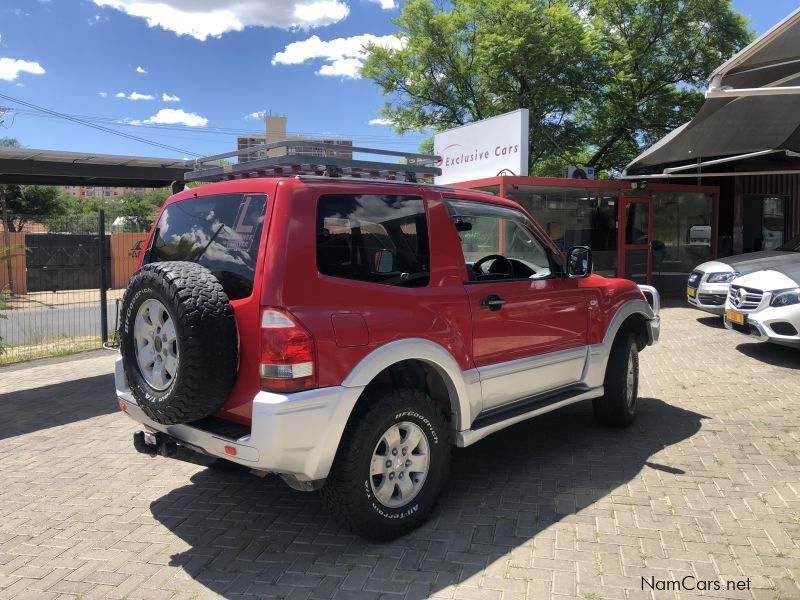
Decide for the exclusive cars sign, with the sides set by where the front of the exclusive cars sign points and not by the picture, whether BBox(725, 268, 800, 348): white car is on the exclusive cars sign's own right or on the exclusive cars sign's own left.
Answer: on the exclusive cars sign's own left

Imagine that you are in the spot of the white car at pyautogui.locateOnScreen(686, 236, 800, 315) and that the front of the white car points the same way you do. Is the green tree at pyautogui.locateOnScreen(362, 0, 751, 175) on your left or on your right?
on your right

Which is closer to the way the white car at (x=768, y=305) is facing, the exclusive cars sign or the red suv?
the red suv

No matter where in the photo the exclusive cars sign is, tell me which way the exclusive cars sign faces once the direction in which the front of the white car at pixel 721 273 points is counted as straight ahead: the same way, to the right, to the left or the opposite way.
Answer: the same way

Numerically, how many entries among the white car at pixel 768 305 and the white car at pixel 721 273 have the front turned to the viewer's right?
0

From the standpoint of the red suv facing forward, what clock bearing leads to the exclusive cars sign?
The exclusive cars sign is roughly at 11 o'clock from the red suv.

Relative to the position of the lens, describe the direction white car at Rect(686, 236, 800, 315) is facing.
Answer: facing the viewer and to the left of the viewer

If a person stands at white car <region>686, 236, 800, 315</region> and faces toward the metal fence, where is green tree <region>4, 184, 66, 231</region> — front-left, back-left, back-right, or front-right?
front-right

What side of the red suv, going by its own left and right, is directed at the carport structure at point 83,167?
left

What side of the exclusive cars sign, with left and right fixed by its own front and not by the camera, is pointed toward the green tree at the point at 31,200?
right

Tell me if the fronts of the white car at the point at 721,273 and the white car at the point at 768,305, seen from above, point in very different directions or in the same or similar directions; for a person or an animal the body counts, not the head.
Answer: same or similar directions

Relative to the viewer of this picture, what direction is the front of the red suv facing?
facing away from the viewer and to the right of the viewer

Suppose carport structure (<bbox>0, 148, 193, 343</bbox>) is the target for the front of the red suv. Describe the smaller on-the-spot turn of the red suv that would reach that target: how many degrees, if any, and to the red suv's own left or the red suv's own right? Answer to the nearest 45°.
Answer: approximately 90° to the red suv's own left

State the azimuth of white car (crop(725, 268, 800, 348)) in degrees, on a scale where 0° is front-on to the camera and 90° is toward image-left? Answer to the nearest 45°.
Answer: approximately 45°

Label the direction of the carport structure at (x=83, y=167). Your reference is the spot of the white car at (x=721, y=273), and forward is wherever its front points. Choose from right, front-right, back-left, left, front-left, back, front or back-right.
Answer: front

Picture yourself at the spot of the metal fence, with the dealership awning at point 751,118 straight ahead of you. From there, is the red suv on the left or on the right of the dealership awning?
right
